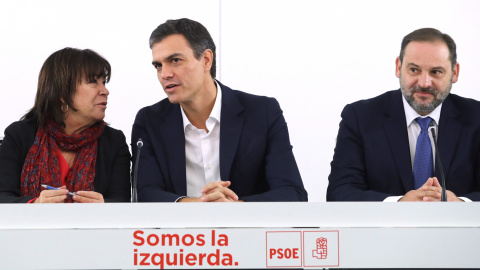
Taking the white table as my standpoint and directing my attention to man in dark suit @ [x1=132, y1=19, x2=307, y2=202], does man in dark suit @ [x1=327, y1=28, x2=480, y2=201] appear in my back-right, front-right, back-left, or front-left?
front-right

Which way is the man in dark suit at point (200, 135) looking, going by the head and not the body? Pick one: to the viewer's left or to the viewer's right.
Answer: to the viewer's left

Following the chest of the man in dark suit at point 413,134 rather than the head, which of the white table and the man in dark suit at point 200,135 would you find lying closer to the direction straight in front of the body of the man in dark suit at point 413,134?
the white table

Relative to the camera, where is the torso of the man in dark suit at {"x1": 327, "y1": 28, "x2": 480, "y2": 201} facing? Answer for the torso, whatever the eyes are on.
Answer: toward the camera

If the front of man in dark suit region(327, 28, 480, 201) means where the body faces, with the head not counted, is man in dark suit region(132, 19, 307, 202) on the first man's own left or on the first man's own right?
on the first man's own right

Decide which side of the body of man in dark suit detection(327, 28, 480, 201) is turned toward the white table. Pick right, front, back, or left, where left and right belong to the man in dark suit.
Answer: front
